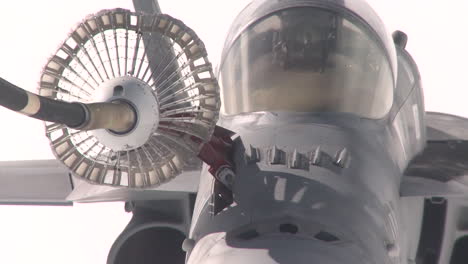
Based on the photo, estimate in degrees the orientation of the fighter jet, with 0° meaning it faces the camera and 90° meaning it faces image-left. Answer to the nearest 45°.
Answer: approximately 0°
